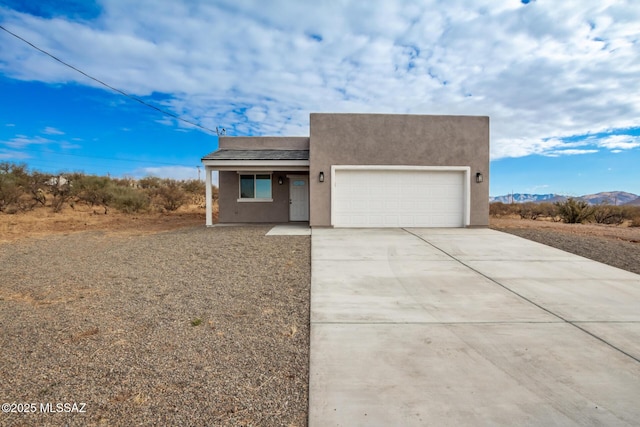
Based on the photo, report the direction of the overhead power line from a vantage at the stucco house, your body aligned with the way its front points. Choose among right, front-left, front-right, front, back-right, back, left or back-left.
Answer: right

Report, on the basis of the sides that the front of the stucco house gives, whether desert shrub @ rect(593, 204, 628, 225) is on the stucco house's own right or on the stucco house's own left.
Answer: on the stucco house's own left

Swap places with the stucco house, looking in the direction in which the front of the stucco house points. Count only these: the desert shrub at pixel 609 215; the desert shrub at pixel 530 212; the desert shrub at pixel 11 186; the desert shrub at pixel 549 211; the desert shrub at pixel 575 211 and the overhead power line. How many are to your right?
2

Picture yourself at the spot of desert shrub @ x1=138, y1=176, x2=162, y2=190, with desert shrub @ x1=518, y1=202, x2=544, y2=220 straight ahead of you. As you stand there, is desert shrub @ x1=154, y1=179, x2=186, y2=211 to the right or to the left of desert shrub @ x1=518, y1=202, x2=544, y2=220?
right

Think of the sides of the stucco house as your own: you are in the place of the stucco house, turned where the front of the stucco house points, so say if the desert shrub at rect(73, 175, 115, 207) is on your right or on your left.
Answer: on your right

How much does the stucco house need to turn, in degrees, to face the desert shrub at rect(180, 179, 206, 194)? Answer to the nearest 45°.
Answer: approximately 135° to its right

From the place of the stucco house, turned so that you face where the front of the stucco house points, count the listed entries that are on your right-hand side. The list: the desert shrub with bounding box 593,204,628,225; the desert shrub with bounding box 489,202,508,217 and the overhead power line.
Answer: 1

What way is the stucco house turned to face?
toward the camera

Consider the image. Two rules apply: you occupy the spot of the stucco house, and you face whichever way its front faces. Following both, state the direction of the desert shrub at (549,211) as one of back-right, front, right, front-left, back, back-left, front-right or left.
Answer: back-left

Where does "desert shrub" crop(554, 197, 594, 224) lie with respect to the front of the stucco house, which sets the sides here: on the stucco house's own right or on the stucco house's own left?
on the stucco house's own left

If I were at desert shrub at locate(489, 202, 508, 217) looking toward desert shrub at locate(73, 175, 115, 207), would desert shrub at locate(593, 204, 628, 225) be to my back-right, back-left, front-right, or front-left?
back-left

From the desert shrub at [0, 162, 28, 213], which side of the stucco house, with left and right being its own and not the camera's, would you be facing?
right

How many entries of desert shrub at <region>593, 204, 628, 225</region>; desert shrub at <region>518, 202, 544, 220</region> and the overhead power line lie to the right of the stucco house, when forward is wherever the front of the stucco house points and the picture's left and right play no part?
1

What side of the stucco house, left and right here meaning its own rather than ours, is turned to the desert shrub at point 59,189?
right
